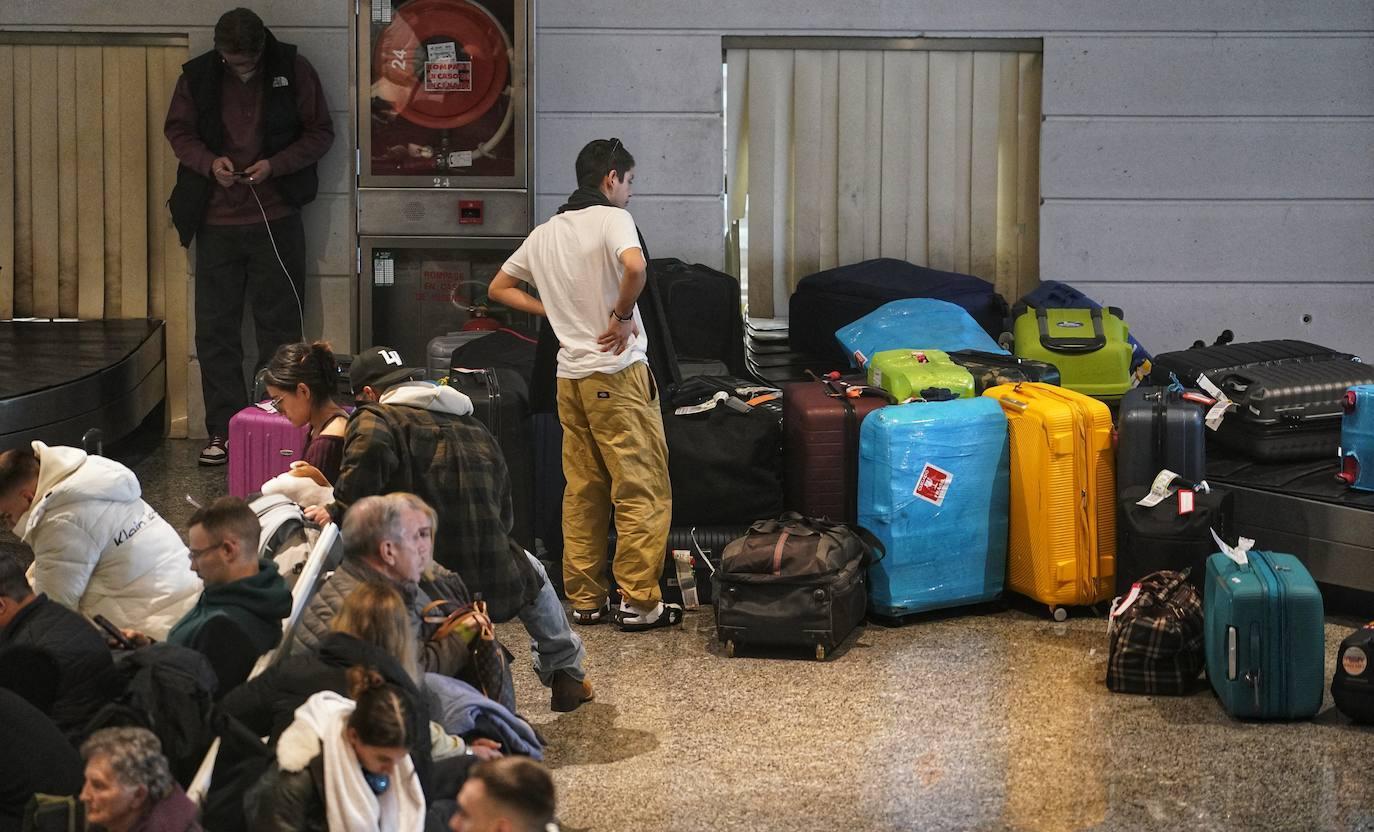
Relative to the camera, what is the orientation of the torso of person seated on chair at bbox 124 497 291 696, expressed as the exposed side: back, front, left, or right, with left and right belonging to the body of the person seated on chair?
left

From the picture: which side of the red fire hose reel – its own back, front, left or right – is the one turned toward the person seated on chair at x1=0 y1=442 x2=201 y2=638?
front

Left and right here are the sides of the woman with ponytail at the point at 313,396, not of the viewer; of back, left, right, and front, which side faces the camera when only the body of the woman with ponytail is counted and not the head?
left

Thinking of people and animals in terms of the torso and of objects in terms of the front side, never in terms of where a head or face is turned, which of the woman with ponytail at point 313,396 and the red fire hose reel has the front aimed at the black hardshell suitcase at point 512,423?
the red fire hose reel

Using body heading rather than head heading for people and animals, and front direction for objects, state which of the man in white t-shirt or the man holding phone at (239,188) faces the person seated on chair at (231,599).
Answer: the man holding phone

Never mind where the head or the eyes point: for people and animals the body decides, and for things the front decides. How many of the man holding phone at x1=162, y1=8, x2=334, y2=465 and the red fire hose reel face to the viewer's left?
0

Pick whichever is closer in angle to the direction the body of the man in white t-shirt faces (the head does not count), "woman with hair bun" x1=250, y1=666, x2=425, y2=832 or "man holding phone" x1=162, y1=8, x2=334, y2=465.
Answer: the man holding phone

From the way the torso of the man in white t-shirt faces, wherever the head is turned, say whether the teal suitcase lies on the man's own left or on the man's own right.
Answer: on the man's own right
